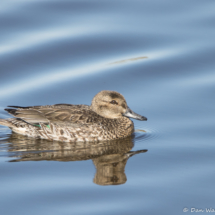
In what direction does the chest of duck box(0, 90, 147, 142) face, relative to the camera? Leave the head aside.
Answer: to the viewer's right
